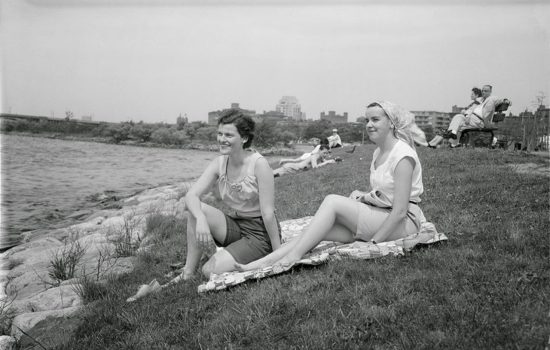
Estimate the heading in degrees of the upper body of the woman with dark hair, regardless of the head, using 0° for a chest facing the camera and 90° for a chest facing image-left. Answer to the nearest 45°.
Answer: approximately 45°

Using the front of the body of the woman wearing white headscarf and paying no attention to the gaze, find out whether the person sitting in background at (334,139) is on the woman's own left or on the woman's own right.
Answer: on the woman's own right

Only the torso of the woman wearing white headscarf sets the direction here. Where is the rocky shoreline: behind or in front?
in front

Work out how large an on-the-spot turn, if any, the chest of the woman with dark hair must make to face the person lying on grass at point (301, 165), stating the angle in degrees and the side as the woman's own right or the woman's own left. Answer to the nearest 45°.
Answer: approximately 135° to the woman's own right

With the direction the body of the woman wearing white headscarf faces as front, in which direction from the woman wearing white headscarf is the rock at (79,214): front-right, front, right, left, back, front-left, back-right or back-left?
front-right

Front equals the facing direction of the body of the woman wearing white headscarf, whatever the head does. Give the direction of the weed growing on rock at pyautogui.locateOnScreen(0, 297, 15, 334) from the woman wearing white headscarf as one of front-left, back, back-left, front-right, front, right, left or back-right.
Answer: front

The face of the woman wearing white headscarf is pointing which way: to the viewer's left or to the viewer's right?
to the viewer's left

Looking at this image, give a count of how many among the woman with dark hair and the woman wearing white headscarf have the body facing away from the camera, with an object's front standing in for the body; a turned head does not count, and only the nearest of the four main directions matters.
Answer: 0

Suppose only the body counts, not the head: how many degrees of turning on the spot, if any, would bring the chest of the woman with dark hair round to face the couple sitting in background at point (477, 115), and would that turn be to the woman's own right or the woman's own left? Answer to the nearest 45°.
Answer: approximately 180°

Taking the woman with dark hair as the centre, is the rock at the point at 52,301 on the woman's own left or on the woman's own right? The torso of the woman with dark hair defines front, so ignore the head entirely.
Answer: on the woman's own right

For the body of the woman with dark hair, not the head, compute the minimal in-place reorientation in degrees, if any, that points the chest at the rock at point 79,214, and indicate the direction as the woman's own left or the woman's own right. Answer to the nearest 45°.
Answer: approximately 90° to the woman's own right

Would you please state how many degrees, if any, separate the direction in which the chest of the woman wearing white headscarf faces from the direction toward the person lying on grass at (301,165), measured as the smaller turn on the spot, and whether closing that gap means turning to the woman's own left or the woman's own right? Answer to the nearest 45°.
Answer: approximately 90° to the woman's own right

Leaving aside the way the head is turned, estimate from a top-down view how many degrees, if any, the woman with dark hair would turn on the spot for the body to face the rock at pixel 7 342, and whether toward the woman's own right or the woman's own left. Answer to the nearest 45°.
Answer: approximately 45° to the woman's own right
